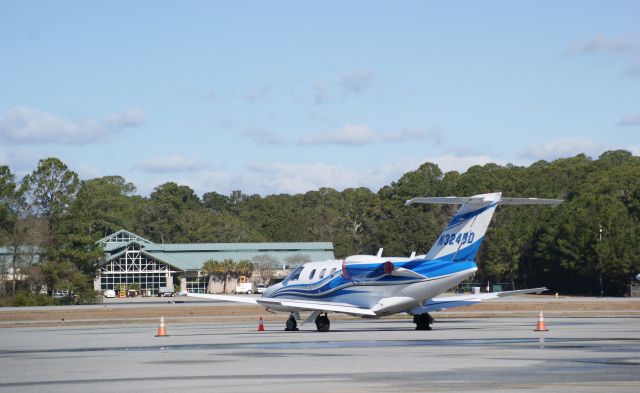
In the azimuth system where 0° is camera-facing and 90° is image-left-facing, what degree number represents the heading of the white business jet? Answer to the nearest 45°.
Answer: approximately 135°
